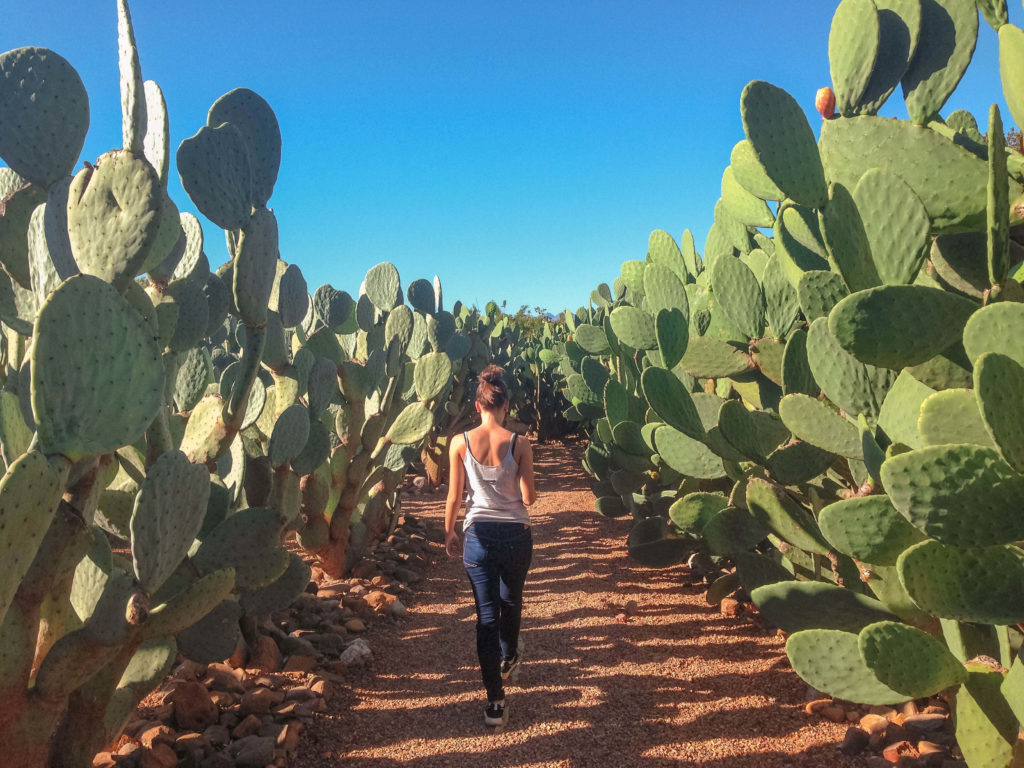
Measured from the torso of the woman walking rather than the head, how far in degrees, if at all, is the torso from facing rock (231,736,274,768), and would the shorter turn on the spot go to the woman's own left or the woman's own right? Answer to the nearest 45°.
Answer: approximately 135° to the woman's own left

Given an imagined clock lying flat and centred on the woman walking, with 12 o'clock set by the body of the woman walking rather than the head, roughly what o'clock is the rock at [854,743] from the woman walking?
The rock is roughly at 4 o'clock from the woman walking.

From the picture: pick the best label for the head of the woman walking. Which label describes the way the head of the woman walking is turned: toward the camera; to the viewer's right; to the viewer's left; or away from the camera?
away from the camera

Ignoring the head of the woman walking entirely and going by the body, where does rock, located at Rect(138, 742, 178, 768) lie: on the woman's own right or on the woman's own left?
on the woman's own left

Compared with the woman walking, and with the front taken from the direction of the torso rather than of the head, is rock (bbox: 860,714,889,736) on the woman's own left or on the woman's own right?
on the woman's own right

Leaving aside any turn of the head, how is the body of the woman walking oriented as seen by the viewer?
away from the camera

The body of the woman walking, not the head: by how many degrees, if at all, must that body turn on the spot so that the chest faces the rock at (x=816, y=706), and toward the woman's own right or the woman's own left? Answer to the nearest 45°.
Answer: approximately 90° to the woman's own right
